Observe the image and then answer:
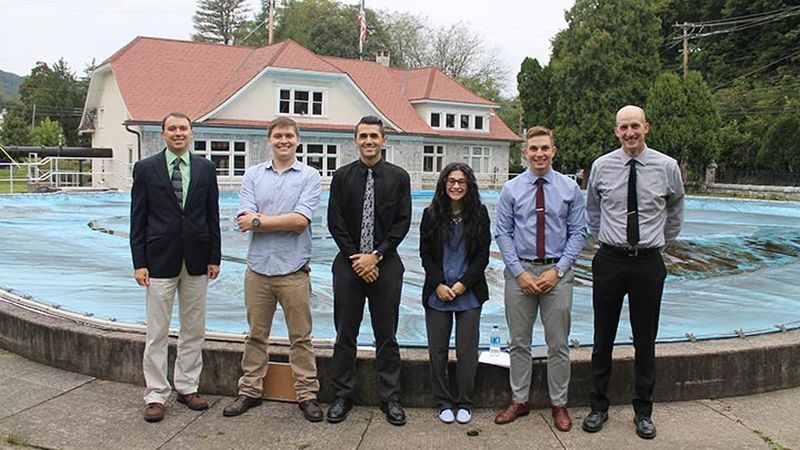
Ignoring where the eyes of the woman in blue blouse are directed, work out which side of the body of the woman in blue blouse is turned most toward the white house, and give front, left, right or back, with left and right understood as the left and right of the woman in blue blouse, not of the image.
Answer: back

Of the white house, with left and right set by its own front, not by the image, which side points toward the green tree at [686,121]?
left

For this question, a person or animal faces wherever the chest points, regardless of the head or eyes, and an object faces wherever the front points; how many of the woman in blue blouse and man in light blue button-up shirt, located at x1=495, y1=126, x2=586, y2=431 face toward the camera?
2

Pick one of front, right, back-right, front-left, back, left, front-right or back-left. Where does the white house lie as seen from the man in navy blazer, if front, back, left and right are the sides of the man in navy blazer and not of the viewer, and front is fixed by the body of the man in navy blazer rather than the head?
back
